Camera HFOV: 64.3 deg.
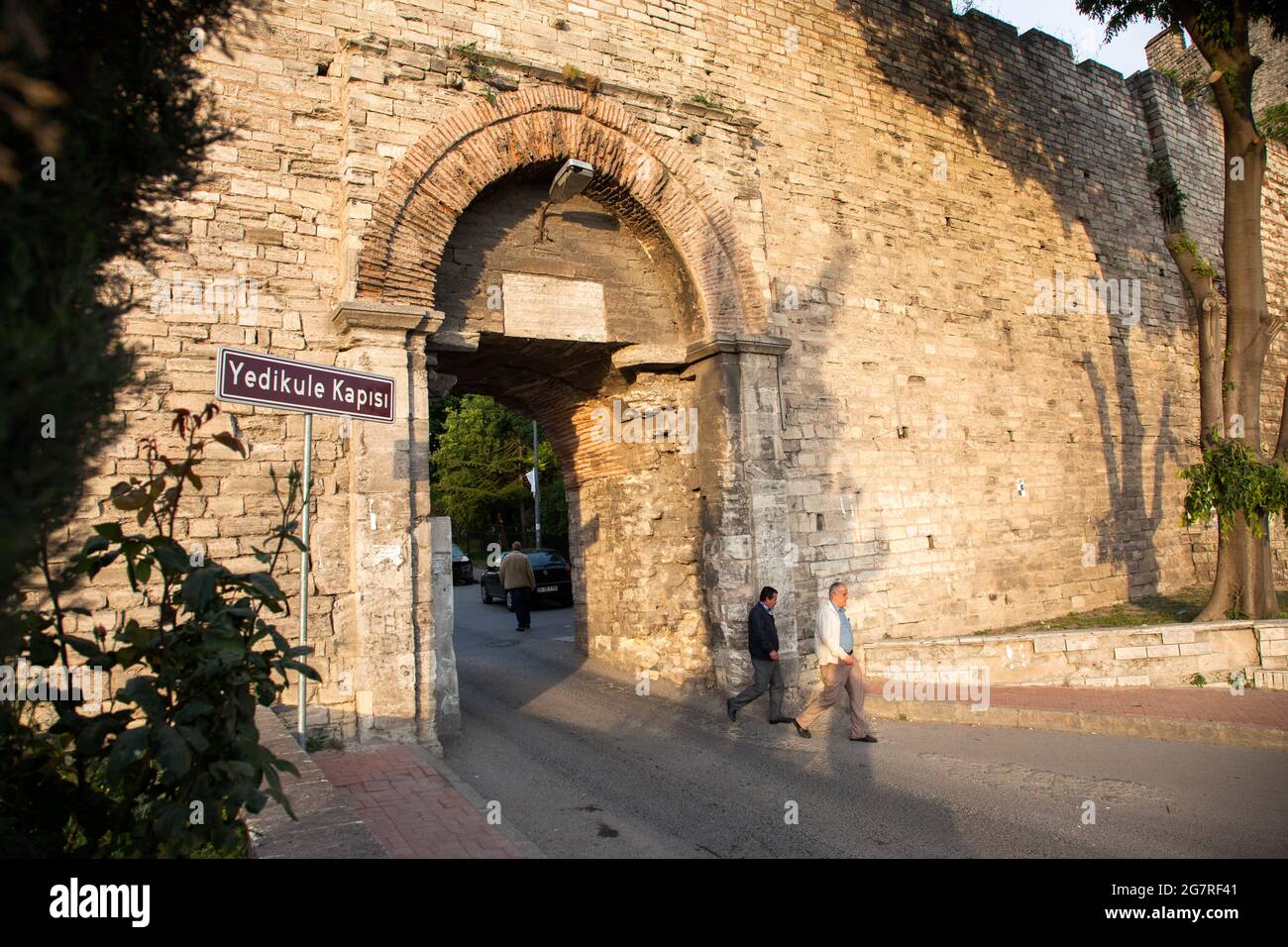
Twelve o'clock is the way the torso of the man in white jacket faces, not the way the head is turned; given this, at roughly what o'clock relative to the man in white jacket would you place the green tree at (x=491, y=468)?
The green tree is roughly at 8 o'clock from the man in white jacket.

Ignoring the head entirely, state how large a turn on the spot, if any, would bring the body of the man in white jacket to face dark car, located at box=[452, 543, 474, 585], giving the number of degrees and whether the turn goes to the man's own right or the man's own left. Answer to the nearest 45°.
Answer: approximately 135° to the man's own left

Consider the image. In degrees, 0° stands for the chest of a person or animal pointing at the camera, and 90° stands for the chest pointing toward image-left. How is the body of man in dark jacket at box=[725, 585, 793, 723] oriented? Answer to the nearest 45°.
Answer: approximately 270°

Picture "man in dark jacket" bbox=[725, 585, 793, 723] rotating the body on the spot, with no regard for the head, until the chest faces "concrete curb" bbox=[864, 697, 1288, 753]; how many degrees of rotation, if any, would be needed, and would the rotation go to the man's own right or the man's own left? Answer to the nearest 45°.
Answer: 0° — they already face it

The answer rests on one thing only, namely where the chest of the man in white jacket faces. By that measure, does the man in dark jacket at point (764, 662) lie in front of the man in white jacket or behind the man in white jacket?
behind

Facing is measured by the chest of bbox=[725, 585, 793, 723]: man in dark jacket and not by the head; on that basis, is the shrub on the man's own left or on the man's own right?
on the man's own right

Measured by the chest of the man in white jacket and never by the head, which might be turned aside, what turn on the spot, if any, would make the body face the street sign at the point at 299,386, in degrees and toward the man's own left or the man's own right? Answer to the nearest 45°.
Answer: approximately 135° to the man's own right

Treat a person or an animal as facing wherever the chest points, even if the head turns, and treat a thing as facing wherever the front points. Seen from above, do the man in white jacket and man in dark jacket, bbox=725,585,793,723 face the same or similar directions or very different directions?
same or similar directions

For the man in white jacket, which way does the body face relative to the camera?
to the viewer's right
